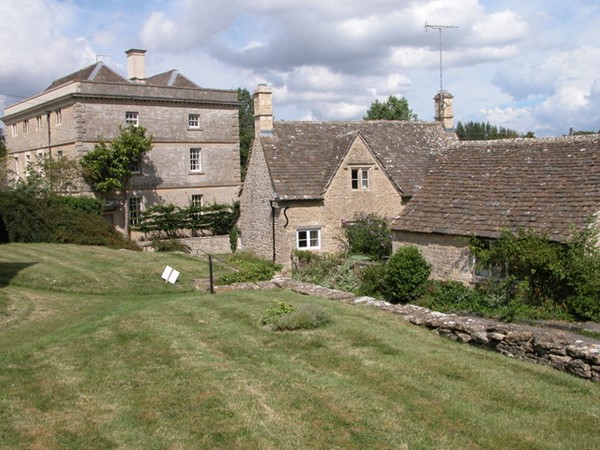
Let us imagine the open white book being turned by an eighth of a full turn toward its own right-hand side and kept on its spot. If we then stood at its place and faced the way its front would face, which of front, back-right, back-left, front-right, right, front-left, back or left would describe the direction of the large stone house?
back-right

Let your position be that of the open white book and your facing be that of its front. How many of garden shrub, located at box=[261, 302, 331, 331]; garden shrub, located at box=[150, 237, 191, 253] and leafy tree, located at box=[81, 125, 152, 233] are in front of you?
1

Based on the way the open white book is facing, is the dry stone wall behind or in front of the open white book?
in front

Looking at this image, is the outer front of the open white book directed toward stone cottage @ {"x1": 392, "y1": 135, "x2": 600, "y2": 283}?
no

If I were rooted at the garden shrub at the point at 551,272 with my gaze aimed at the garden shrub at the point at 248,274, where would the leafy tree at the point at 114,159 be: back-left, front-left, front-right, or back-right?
front-right

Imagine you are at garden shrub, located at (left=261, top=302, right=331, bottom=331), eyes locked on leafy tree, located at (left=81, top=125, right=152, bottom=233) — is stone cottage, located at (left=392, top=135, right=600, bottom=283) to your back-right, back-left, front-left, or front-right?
front-right

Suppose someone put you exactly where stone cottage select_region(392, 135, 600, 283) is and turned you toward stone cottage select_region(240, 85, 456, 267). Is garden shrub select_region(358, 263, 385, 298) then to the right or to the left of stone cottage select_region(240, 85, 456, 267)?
left

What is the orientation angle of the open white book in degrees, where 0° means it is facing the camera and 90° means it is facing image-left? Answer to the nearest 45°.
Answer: approximately 0°

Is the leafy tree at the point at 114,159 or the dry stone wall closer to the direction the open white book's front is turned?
the dry stone wall

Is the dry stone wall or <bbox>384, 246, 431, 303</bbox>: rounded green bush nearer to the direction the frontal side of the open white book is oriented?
the dry stone wall

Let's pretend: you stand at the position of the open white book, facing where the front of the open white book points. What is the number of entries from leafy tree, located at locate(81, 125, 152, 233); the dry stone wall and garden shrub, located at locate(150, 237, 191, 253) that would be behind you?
2

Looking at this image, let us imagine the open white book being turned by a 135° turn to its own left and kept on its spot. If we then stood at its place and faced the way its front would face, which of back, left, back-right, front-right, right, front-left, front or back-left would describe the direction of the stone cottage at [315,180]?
front

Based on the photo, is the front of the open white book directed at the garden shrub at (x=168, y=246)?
no

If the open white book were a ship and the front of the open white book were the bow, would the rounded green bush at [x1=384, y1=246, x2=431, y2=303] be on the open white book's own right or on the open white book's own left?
on the open white book's own left

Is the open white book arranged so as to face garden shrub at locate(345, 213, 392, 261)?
no

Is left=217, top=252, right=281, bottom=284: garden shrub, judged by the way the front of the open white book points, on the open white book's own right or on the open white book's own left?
on the open white book's own left

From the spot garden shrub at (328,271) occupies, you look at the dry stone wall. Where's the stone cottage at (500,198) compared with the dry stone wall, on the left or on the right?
left

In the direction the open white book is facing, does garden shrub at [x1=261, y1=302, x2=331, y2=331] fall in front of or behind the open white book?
in front
